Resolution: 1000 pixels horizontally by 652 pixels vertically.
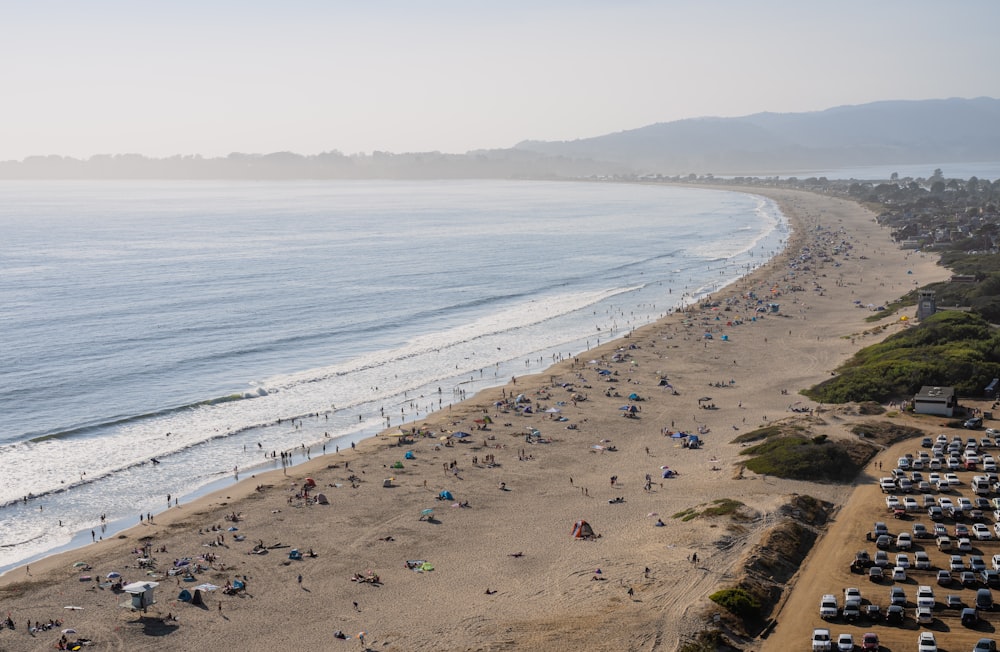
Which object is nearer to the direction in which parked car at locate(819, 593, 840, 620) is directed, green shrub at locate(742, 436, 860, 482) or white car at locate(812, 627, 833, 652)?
the white car

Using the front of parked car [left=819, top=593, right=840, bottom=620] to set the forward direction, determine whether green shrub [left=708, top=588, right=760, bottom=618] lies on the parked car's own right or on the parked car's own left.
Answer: on the parked car's own right

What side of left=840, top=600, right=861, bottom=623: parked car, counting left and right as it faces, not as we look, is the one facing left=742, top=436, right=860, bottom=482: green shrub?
back

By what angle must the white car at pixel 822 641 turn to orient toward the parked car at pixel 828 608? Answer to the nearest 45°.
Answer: approximately 180°

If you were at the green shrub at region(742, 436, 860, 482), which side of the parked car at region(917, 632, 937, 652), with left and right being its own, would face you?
back

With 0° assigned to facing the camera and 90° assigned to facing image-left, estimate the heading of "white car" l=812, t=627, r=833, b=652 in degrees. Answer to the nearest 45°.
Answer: approximately 0°

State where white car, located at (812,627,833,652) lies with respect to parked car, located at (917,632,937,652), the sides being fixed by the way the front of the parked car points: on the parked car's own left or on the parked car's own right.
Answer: on the parked car's own right
